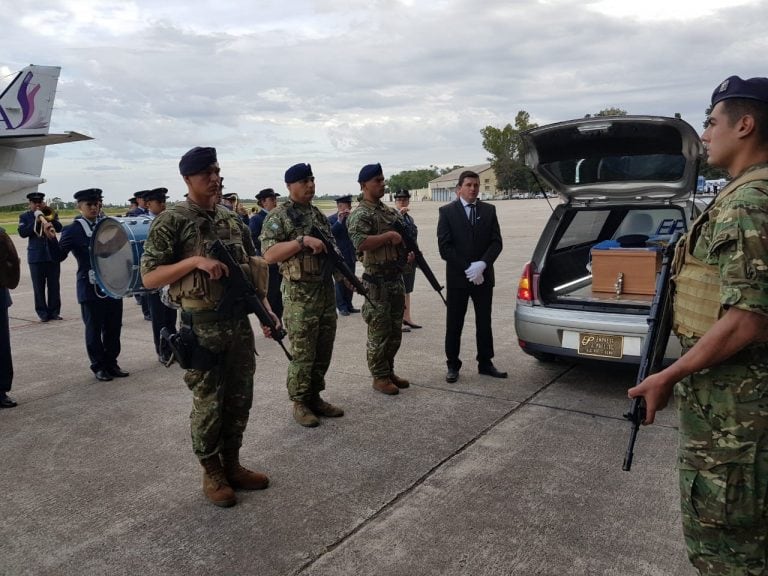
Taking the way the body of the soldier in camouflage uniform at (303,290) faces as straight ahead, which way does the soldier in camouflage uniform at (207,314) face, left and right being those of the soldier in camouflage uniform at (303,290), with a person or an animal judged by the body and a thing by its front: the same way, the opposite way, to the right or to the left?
the same way

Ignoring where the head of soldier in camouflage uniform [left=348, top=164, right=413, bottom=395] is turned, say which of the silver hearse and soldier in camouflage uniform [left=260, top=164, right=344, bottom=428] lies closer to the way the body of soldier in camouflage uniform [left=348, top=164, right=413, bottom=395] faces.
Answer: the silver hearse

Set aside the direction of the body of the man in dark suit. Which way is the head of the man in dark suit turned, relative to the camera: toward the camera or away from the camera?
toward the camera

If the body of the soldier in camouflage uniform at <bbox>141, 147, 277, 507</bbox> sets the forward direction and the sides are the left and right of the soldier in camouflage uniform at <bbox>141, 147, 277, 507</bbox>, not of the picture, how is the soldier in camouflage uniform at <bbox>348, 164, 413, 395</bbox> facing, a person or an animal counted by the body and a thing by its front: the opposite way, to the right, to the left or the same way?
the same way

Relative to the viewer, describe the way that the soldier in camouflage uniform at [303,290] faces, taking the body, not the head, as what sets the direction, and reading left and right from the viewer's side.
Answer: facing the viewer and to the right of the viewer

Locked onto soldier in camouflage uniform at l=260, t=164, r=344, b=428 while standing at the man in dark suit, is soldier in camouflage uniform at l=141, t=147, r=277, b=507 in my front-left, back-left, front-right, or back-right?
front-left

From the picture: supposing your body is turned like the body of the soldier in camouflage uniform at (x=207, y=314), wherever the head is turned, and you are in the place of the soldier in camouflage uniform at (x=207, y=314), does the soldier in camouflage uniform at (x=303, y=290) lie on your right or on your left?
on your left

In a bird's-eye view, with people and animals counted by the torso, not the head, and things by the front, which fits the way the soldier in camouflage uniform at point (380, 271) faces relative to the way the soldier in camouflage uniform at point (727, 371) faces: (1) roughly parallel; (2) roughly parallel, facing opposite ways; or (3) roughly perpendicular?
roughly parallel, facing opposite ways

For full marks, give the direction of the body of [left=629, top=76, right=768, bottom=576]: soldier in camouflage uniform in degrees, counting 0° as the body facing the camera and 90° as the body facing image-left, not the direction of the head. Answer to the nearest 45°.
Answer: approximately 90°

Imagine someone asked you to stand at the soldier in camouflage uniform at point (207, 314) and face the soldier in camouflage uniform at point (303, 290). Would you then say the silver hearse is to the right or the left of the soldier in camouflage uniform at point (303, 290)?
right

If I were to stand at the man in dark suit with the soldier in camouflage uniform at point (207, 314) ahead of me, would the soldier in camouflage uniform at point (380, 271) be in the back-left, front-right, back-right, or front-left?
front-right

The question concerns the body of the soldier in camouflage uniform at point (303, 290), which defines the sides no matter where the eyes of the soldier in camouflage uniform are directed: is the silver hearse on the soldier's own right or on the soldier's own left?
on the soldier's own left

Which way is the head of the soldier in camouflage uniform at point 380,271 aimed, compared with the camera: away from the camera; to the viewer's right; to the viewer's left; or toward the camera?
to the viewer's right

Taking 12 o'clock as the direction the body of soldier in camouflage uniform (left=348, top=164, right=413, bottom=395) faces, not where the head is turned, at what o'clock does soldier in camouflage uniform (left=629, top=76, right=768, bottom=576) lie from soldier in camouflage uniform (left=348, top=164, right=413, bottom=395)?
soldier in camouflage uniform (left=629, top=76, right=768, bottom=576) is roughly at 1 o'clock from soldier in camouflage uniform (left=348, top=164, right=413, bottom=395).
